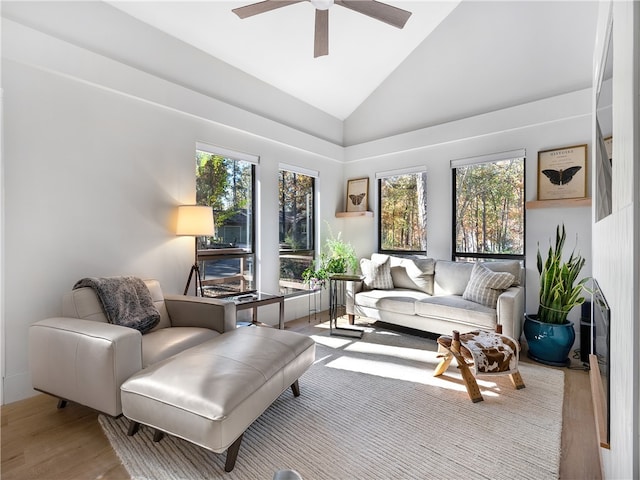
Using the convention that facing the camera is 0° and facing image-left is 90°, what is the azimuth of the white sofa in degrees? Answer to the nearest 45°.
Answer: approximately 45°

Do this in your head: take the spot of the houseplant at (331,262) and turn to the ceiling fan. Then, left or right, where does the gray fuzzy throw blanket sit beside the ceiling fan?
right

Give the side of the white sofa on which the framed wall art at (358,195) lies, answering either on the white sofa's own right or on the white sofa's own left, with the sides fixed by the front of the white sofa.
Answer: on the white sofa's own right

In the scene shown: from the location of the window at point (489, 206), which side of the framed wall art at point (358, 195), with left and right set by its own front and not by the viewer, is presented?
left

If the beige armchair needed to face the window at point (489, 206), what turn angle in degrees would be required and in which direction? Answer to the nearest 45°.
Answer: approximately 45° to its left

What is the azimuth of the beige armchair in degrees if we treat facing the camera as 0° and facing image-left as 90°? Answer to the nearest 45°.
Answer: approximately 315°

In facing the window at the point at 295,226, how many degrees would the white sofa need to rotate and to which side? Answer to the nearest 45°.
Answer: approximately 45° to its right

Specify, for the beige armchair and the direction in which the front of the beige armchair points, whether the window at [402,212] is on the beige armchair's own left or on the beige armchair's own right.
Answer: on the beige armchair's own left

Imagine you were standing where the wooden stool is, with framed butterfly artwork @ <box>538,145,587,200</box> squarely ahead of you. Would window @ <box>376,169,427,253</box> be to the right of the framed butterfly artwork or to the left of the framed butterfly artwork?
left
